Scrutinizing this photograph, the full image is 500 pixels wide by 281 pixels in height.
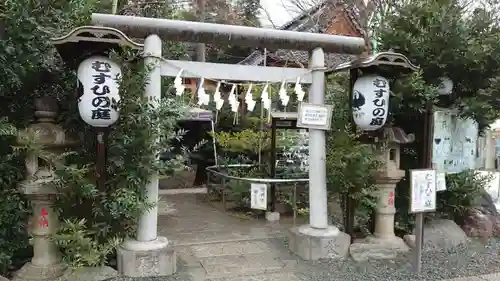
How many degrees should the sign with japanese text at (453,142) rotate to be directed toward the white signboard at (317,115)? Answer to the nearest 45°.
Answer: approximately 45° to its right

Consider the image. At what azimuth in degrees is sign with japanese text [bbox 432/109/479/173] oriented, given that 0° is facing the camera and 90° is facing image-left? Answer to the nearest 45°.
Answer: approximately 0°

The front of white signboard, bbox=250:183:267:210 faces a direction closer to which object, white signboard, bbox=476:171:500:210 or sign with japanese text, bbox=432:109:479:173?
the sign with japanese text

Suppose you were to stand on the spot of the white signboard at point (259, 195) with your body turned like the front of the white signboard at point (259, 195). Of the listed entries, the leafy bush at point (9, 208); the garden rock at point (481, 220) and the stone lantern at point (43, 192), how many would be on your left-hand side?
1

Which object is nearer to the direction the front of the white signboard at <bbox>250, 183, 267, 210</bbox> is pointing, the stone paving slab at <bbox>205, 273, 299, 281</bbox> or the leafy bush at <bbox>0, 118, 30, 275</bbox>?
the stone paving slab

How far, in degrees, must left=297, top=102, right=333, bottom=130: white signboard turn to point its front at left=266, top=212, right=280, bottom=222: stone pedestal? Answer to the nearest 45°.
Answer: approximately 180°

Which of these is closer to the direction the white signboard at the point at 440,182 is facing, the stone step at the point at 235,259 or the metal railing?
the stone step

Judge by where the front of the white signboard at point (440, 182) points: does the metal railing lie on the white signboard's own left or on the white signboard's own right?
on the white signboard's own right

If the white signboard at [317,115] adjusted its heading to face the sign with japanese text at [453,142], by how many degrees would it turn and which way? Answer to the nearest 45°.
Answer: approximately 135° to its left

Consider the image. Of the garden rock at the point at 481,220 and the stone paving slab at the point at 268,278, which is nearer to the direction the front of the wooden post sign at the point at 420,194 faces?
the stone paving slab
